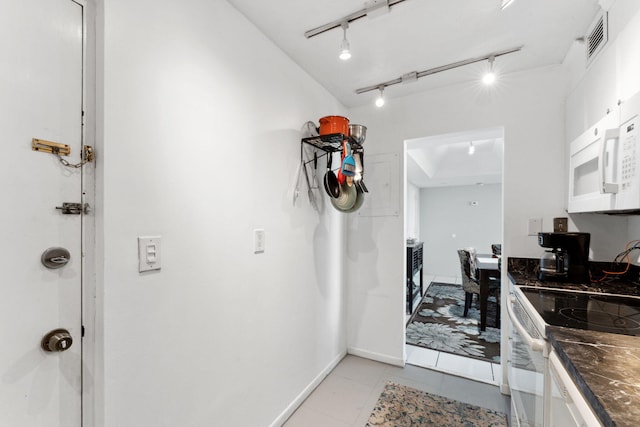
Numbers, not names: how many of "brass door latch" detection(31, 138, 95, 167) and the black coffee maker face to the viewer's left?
1

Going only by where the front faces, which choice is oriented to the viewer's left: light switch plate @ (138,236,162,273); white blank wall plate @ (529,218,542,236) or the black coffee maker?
the black coffee maker

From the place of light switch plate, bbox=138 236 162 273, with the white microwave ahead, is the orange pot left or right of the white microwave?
left

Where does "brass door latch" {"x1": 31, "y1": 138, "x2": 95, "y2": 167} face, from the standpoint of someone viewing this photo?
facing the viewer and to the right of the viewer

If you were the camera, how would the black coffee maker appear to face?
facing to the left of the viewer

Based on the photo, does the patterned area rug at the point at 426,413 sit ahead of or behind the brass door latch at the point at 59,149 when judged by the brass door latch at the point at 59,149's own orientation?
ahead

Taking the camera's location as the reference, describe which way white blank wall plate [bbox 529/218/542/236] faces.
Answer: facing the viewer

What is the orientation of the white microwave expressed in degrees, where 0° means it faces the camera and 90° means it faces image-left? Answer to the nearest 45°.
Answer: approximately 45°

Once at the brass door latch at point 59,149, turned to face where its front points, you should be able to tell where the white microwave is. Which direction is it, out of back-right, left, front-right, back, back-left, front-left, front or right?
front

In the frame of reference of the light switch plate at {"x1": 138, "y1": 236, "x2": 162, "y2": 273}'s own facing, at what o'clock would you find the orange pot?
The orange pot is roughly at 10 o'clock from the light switch plate.

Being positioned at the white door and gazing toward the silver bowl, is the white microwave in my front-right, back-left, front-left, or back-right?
front-right

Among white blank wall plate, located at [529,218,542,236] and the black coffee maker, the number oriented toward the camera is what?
1

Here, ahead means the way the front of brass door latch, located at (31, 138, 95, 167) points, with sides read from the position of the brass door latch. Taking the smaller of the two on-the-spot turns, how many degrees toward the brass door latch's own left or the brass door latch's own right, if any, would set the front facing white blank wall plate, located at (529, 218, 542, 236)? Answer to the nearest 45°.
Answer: approximately 45° to the brass door latch's own left

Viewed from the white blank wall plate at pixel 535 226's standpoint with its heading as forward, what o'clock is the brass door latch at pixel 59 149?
The brass door latch is roughly at 1 o'clock from the white blank wall plate.

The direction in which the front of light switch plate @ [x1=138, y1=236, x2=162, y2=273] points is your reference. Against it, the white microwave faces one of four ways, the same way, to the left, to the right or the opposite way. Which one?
the opposite way

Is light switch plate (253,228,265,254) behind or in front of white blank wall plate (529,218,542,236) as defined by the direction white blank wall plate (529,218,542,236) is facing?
in front

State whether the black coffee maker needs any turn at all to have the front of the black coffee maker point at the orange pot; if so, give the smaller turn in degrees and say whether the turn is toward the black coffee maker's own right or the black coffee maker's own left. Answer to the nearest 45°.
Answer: approximately 45° to the black coffee maker's own left

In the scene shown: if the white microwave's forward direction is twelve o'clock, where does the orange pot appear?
The orange pot is roughly at 1 o'clock from the white microwave.
